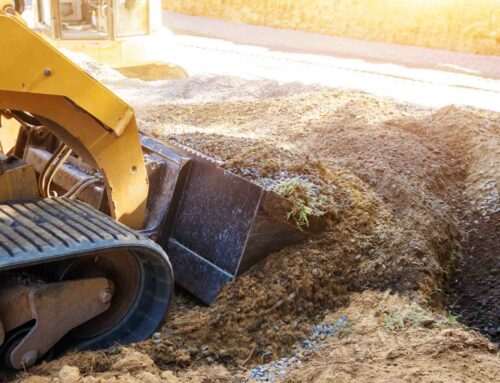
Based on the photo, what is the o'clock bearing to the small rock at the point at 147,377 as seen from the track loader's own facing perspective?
The small rock is roughly at 4 o'clock from the track loader.

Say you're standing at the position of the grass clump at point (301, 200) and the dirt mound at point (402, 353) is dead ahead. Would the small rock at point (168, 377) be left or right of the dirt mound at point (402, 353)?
right

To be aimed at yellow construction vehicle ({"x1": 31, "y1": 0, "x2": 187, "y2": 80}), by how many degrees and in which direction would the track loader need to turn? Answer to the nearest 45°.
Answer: approximately 45° to its left

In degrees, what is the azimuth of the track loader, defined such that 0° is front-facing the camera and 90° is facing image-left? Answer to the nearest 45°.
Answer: approximately 225°

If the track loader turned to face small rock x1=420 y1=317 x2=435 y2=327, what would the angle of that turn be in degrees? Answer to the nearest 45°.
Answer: approximately 45° to its right

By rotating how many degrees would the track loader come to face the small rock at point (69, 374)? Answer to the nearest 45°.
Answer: approximately 135° to its right

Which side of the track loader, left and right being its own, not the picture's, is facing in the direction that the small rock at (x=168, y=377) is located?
right
